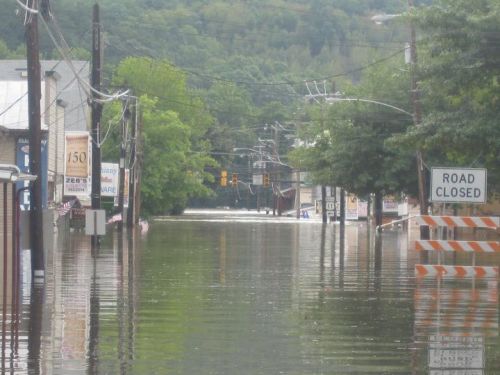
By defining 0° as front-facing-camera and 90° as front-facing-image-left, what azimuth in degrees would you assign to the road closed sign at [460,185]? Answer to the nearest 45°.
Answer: approximately 0°

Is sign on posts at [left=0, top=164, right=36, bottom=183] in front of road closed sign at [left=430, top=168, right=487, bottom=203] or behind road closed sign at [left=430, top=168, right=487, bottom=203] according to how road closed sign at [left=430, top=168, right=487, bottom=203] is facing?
in front

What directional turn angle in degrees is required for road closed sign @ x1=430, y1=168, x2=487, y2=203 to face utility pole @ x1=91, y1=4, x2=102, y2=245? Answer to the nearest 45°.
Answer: approximately 135° to its right

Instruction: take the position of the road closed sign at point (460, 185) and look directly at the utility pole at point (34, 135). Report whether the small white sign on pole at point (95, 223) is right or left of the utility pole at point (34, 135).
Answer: right

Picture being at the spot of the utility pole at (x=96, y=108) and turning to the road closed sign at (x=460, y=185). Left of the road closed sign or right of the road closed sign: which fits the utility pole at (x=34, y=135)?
right

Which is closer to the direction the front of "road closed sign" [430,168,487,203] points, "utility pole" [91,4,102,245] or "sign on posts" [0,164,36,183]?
the sign on posts

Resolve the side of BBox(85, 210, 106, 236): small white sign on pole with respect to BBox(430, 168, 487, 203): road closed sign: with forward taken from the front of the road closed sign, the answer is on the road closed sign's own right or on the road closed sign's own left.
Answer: on the road closed sign's own right

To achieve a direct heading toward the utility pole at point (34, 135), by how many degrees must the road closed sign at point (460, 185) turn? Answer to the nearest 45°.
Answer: approximately 90° to its right

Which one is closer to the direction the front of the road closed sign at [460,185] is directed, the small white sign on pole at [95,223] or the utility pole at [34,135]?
the utility pole

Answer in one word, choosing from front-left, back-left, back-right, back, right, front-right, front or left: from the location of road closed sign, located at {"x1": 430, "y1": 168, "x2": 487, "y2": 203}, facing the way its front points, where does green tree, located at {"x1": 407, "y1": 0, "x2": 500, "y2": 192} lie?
back
